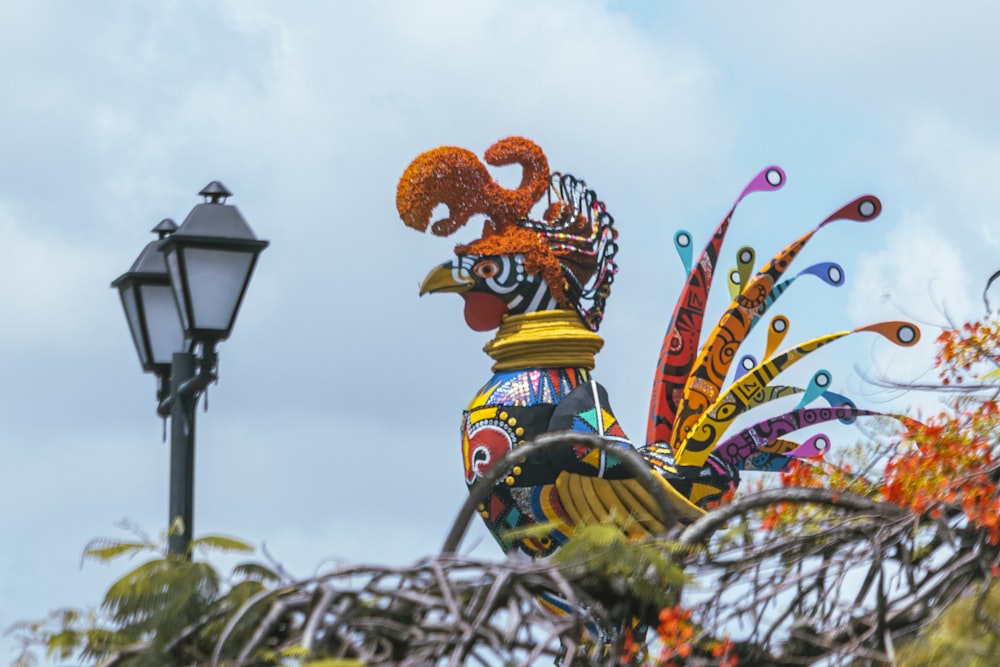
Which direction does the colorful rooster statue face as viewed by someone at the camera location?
facing to the left of the viewer
